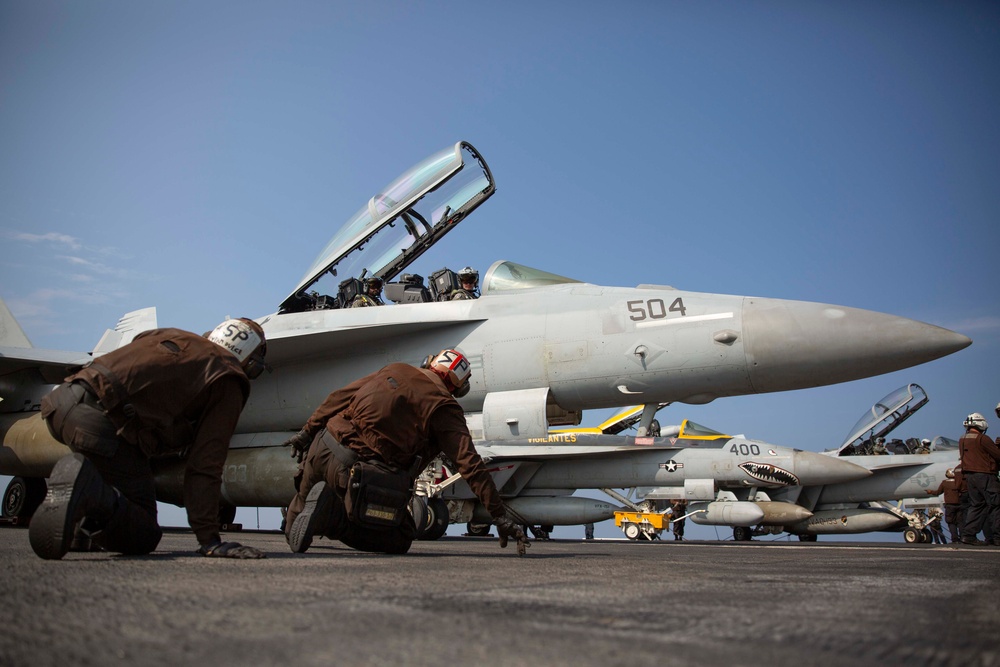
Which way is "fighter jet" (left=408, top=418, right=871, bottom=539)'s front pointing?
to the viewer's right

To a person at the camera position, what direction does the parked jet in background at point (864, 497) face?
facing to the right of the viewer

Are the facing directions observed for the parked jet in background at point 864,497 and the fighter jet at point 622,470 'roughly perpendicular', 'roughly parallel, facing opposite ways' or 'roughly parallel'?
roughly parallel

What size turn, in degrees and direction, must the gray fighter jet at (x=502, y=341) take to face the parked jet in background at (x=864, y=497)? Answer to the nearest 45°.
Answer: approximately 45° to its left

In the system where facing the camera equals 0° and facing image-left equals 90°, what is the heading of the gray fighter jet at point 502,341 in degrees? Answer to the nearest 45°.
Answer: approximately 270°

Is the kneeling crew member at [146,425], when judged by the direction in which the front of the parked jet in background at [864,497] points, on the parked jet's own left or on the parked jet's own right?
on the parked jet's own right

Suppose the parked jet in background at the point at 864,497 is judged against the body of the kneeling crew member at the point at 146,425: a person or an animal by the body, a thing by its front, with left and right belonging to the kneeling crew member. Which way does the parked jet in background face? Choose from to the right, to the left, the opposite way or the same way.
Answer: to the right

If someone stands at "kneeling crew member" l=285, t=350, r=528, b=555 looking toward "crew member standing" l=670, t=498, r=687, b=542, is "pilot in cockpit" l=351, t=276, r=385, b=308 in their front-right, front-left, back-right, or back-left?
front-left

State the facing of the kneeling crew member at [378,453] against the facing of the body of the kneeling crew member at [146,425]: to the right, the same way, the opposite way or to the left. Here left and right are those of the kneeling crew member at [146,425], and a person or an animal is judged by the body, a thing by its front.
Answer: the same way

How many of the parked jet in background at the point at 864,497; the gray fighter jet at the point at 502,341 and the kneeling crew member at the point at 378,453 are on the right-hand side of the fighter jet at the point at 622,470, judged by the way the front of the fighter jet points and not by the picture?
2
